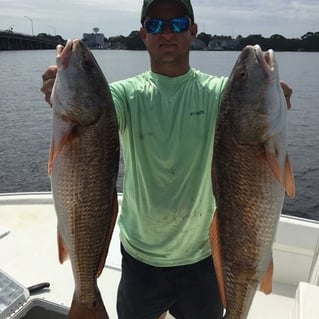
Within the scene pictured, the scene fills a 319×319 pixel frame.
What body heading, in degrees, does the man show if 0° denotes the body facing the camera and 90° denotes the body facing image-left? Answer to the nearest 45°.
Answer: approximately 0°
